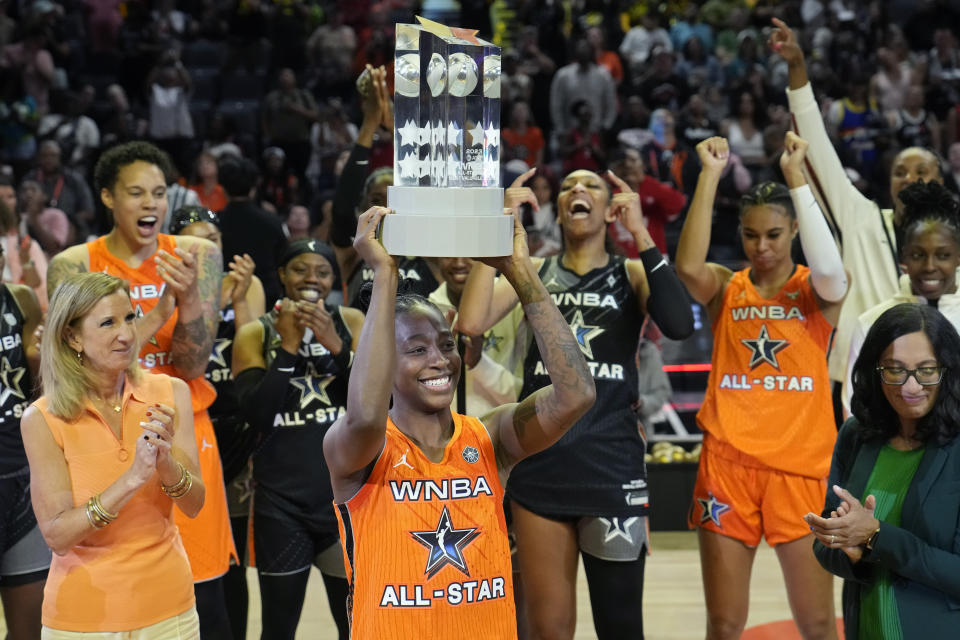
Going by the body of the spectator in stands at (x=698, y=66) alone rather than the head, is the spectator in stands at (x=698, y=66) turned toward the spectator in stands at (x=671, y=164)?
yes

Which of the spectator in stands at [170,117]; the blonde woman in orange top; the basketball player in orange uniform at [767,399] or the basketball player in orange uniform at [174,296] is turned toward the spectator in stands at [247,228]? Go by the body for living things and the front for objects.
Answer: the spectator in stands at [170,117]

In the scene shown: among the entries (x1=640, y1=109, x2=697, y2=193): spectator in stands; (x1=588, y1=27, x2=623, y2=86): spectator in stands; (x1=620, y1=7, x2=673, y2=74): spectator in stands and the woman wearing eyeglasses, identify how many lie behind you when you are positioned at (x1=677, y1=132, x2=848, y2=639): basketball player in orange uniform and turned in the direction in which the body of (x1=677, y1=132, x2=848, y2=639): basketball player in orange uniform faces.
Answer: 3

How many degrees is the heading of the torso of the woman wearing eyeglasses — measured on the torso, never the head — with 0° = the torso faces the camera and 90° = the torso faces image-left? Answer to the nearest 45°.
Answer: approximately 45°

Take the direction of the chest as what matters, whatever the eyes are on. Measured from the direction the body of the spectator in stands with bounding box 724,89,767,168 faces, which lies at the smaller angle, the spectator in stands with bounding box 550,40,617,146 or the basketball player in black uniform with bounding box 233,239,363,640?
the basketball player in black uniform

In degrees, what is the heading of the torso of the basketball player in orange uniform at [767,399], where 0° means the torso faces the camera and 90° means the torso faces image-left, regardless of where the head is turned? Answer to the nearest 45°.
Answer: approximately 0°

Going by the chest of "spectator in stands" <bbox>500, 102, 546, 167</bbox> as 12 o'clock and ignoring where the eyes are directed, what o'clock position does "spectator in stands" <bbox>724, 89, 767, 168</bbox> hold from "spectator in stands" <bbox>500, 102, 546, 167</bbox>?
"spectator in stands" <bbox>724, 89, 767, 168</bbox> is roughly at 9 o'clock from "spectator in stands" <bbox>500, 102, 546, 167</bbox>.
